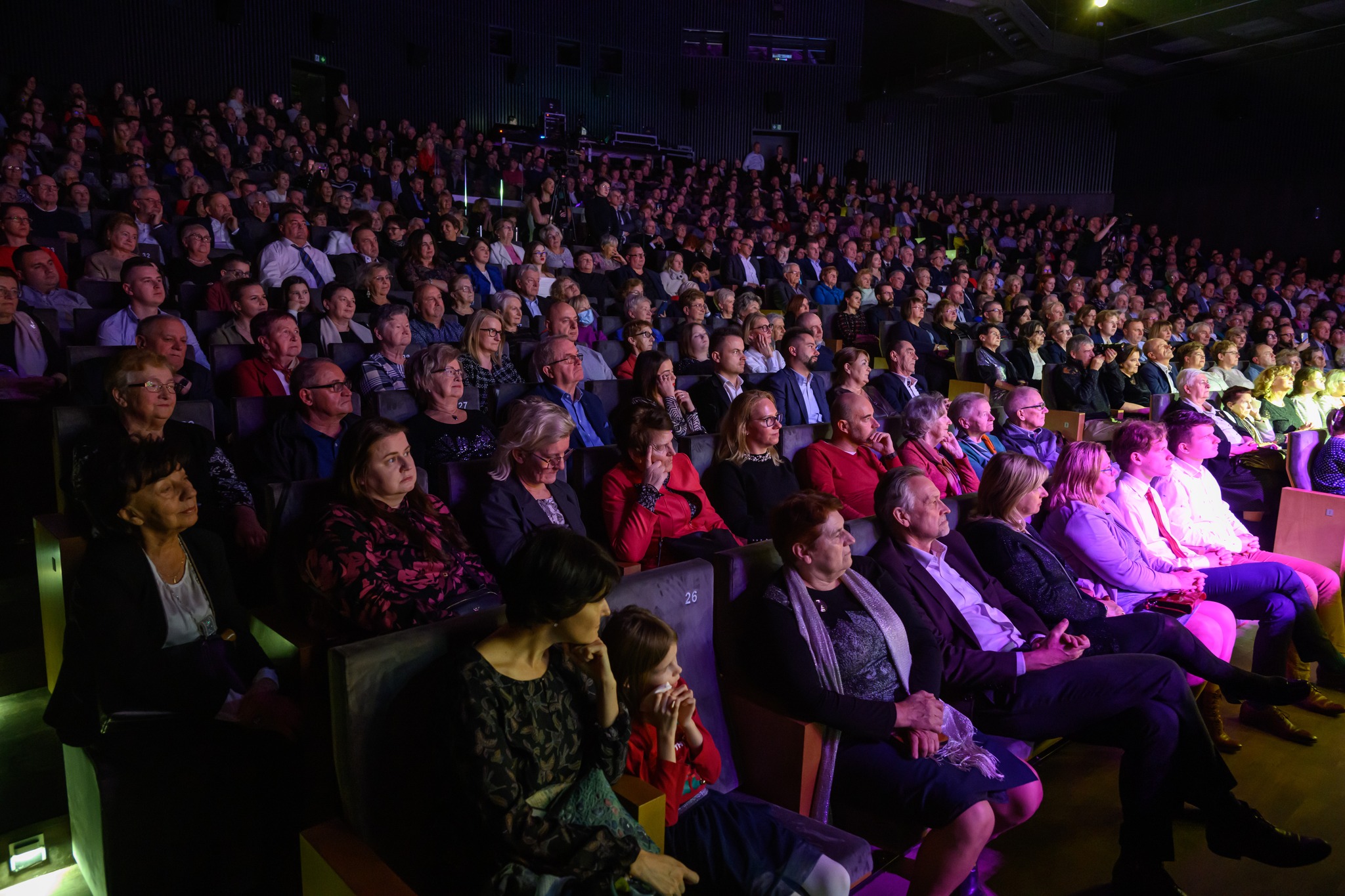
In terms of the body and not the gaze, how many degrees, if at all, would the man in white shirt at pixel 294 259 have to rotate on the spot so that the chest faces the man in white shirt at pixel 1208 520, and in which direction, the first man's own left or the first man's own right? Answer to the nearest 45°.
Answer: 0° — they already face them

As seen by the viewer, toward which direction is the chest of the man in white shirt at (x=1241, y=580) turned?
to the viewer's right

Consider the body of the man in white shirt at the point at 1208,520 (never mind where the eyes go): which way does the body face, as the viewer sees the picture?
to the viewer's right

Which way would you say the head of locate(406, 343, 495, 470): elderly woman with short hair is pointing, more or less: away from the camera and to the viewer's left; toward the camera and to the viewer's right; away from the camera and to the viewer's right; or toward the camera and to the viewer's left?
toward the camera and to the viewer's right

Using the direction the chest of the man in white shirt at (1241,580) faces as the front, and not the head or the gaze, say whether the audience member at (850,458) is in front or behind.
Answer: behind

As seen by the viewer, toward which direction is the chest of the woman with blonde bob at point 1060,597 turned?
to the viewer's right

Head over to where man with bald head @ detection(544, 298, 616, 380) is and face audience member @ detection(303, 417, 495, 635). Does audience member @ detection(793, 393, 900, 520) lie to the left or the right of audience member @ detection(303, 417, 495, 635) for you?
left

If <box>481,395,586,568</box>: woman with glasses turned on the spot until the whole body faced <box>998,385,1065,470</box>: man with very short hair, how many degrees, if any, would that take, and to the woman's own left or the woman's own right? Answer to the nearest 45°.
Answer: approximately 90° to the woman's own left

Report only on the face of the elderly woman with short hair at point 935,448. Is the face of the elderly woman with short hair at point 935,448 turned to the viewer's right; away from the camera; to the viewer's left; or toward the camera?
to the viewer's right

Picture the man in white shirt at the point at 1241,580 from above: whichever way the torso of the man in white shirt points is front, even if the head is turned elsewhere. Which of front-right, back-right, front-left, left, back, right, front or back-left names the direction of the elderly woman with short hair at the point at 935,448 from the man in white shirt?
back

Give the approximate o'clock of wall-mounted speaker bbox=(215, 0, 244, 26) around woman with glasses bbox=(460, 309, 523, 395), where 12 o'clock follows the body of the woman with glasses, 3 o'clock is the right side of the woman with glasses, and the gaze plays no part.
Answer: The wall-mounted speaker is roughly at 7 o'clock from the woman with glasses.

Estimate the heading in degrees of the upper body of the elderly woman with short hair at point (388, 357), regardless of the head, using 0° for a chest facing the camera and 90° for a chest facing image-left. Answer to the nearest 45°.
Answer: approximately 315°
